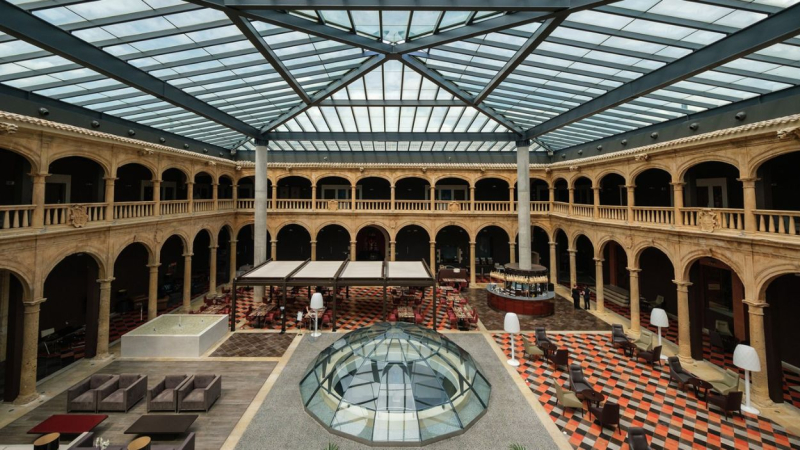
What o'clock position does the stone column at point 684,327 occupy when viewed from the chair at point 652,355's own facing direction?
The stone column is roughly at 4 o'clock from the chair.

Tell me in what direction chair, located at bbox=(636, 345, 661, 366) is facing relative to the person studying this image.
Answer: facing to the left of the viewer

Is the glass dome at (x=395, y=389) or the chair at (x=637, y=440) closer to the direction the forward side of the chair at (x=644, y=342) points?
the glass dome

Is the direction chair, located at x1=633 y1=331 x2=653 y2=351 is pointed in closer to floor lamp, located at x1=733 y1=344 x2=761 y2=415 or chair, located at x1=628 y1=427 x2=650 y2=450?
the chair

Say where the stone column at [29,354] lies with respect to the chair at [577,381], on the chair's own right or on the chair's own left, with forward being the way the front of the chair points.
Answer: on the chair's own right

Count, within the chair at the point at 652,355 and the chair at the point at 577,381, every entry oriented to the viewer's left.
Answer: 1

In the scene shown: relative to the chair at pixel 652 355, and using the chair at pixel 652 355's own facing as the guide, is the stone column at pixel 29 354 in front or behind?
in front

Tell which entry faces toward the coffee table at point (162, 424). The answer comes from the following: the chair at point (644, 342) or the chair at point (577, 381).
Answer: the chair at point (644, 342)

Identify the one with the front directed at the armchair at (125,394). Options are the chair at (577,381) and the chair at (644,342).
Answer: the chair at (644,342)

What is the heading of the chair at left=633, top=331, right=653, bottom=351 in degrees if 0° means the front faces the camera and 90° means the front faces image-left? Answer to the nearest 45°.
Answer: approximately 45°

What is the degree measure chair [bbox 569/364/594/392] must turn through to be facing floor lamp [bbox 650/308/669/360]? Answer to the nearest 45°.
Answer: approximately 90° to its left

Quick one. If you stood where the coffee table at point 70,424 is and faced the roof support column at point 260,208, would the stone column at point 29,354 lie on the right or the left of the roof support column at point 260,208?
left
